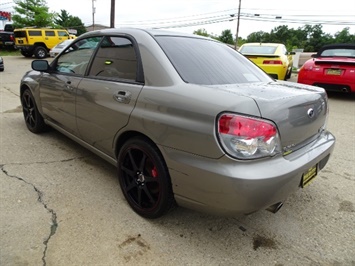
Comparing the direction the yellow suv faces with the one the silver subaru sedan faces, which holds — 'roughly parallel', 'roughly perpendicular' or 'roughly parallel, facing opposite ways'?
roughly perpendicular

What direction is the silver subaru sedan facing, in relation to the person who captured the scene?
facing away from the viewer and to the left of the viewer

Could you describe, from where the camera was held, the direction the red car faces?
facing away from the viewer

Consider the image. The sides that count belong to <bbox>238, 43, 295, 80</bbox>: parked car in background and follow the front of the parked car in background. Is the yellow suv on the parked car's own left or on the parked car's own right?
on the parked car's own left

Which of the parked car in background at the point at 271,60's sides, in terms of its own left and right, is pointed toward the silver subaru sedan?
back

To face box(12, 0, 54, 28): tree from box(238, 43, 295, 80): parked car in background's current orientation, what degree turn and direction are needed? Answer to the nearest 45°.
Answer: approximately 45° to its left

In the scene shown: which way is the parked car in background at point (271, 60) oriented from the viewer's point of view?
away from the camera

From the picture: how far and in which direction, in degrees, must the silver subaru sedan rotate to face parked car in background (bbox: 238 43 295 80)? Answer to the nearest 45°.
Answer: approximately 45° to its right

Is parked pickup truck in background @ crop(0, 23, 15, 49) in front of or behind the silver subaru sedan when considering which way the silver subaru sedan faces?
in front

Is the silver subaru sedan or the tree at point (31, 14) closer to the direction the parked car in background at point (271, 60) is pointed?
the tree

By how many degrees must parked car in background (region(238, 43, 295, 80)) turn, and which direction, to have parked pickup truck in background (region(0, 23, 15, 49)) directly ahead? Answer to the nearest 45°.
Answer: approximately 45° to its left

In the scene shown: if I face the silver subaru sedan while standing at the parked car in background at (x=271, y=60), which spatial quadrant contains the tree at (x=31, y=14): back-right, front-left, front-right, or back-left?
back-right
